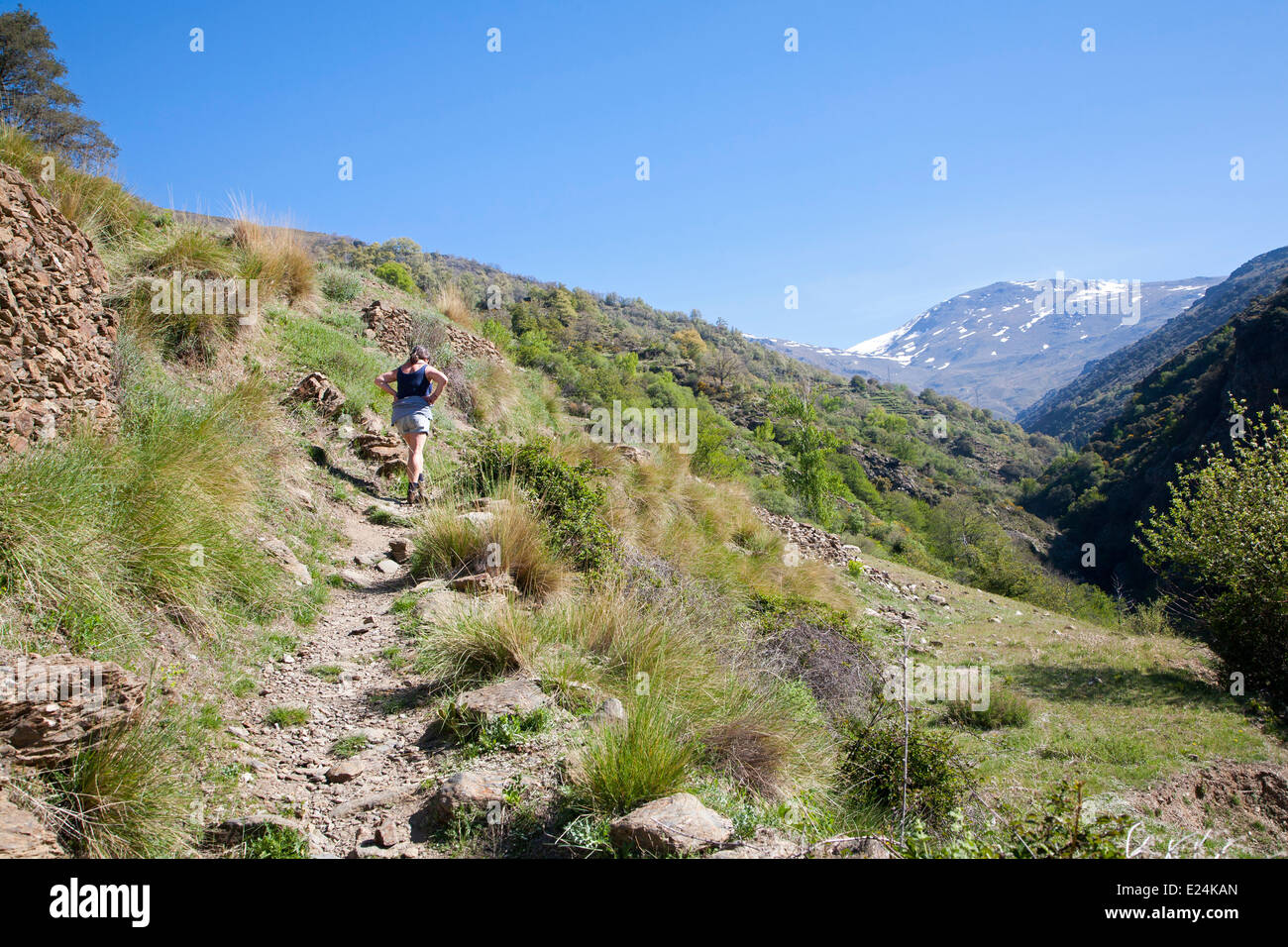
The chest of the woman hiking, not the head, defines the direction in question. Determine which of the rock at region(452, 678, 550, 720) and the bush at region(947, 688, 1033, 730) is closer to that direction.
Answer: the bush

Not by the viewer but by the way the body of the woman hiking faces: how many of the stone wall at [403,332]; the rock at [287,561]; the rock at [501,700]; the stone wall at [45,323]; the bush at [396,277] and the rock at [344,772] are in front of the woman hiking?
2

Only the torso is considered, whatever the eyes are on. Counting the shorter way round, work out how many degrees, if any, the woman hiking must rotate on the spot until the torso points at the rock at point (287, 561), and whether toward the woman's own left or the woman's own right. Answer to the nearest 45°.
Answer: approximately 180°

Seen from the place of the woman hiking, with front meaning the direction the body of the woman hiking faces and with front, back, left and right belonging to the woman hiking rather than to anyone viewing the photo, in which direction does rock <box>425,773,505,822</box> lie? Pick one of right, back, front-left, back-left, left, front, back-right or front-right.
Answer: back

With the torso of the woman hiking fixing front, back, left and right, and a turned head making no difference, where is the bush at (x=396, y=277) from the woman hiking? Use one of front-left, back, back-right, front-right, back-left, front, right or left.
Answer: front

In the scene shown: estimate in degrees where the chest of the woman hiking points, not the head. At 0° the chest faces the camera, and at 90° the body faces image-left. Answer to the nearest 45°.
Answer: approximately 180°

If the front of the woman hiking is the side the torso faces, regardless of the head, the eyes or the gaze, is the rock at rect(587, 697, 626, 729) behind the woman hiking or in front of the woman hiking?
behind

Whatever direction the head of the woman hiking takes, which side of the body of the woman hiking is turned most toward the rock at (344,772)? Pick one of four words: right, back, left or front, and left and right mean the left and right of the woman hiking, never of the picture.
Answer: back

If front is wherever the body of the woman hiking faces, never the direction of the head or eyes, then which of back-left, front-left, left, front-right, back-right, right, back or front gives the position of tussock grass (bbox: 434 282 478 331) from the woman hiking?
front

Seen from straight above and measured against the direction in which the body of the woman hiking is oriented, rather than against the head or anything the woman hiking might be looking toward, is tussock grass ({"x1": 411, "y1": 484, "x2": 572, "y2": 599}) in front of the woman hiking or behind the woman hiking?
behind

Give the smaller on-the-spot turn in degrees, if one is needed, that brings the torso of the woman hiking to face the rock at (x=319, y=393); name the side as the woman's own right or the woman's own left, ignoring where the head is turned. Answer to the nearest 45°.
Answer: approximately 45° to the woman's own left

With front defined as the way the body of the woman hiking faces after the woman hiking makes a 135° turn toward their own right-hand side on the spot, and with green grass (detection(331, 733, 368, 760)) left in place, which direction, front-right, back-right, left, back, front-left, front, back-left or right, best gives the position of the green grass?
front-right
